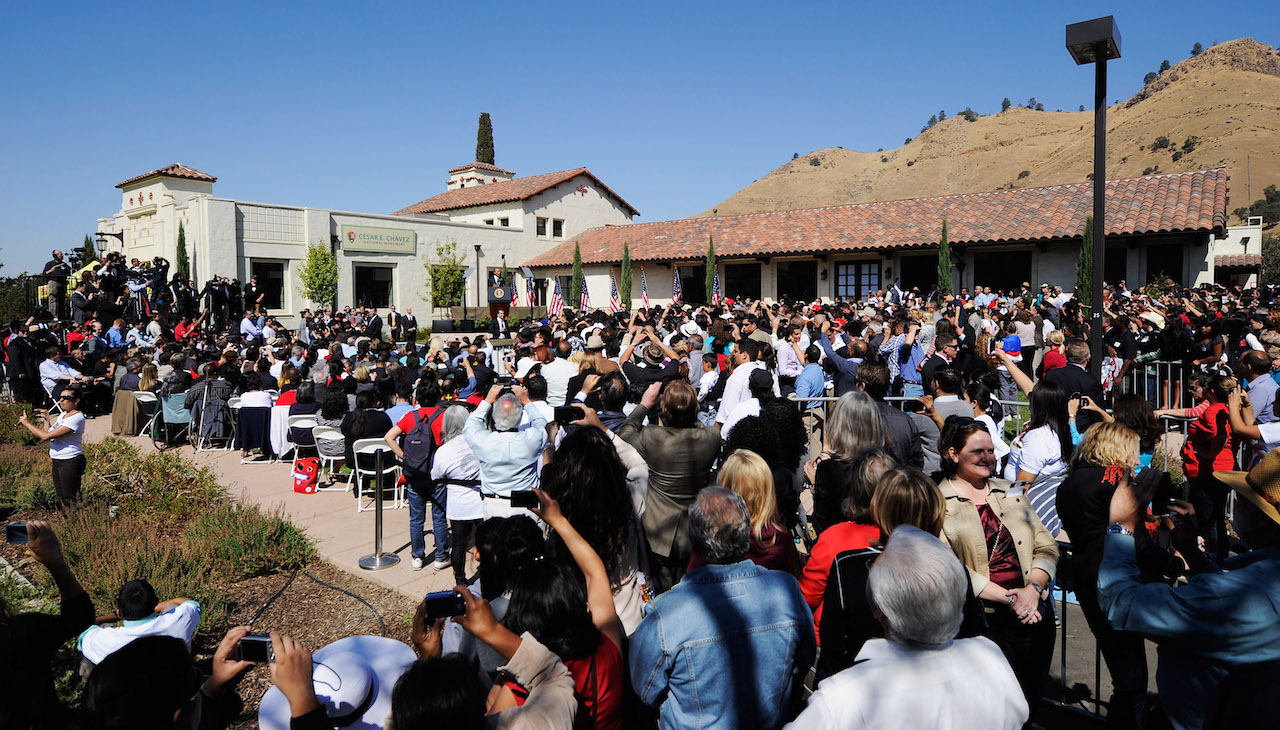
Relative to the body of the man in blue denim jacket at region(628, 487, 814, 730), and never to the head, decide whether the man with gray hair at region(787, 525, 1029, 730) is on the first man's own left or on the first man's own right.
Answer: on the first man's own right

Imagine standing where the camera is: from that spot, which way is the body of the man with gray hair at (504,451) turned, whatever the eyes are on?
away from the camera

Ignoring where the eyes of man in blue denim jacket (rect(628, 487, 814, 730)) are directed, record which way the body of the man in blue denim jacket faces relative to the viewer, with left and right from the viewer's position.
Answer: facing away from the viewer

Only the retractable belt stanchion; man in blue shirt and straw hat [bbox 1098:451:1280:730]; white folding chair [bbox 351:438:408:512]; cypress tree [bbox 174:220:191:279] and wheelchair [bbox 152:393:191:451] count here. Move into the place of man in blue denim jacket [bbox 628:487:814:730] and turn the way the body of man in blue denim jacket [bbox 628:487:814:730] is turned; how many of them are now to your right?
1

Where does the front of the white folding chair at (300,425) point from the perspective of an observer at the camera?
facing away from the viewer and to the right of the viewer

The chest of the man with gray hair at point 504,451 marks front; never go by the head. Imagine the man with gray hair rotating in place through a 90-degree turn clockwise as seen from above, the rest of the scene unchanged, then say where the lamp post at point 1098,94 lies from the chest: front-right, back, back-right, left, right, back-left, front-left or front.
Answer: front

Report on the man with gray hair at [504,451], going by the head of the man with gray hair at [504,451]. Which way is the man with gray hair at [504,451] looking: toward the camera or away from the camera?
away from the camera

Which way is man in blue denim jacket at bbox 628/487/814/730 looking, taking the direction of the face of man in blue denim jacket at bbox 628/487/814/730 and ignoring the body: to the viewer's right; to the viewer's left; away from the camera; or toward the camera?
away from the camera

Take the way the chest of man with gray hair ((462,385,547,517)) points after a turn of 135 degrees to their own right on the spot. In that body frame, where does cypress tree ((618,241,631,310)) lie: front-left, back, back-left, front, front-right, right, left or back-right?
back-left

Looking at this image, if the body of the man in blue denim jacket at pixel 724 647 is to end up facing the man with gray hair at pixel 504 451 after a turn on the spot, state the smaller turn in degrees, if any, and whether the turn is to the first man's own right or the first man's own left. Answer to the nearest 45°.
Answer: approximately 45° to the first man's own left

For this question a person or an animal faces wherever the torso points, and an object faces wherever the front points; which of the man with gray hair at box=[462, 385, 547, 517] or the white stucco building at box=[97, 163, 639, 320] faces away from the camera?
the man with gray hair

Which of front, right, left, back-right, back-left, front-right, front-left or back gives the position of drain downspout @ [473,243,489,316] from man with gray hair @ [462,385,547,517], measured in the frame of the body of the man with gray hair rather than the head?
front

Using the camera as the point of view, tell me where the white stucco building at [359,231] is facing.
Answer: facing the viewer and to the right of the viewer

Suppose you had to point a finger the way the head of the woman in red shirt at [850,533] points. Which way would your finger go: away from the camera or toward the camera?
away from the camera

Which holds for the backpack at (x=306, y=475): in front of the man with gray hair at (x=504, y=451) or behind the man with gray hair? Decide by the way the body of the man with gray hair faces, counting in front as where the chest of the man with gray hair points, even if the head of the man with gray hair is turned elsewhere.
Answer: in front

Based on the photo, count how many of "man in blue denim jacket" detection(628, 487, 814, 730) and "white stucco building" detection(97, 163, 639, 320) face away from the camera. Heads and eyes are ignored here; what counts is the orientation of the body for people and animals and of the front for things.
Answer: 1

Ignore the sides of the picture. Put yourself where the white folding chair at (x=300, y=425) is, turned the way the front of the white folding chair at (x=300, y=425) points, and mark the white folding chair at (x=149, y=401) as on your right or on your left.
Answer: on your left
